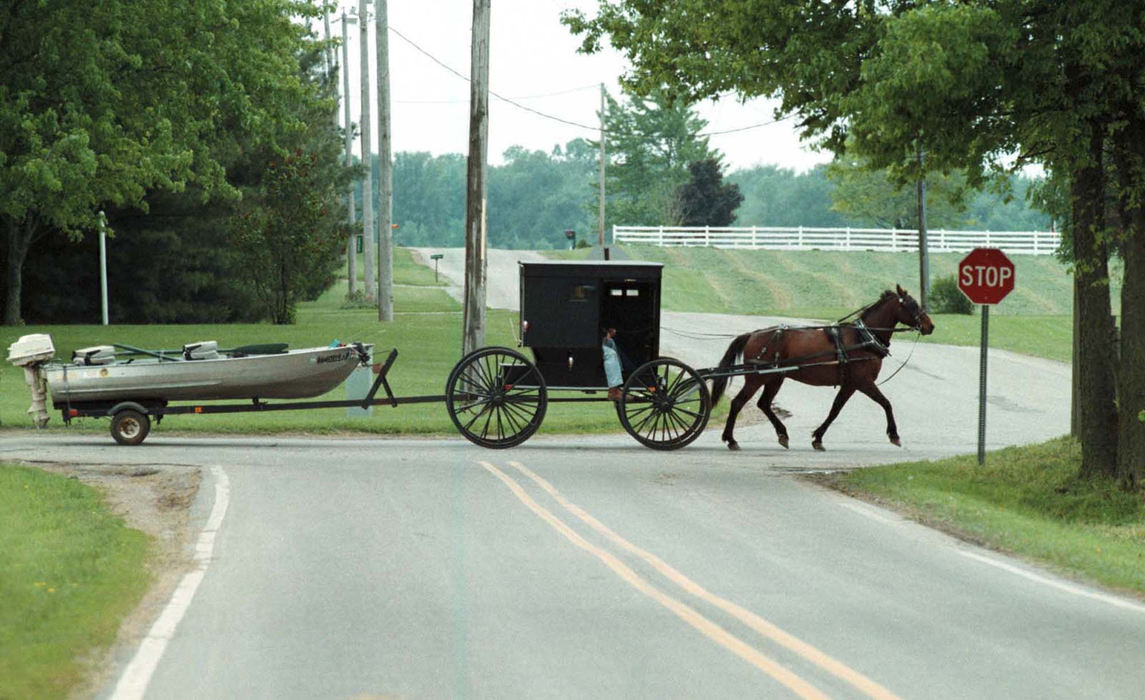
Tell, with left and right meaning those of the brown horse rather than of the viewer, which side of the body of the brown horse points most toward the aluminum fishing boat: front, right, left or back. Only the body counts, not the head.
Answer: back

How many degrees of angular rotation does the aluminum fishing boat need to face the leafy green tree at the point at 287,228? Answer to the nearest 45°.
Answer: approximately 90° to its left

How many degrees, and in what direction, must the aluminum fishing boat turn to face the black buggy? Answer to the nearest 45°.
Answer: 0° — it already faces it

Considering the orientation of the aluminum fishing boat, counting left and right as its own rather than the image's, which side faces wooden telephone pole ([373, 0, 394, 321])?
left

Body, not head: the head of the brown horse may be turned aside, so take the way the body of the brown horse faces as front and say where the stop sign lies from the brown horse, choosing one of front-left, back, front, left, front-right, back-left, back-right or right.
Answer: front-right

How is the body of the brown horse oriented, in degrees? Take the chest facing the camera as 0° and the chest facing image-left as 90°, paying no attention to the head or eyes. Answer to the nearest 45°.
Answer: approximately 270°

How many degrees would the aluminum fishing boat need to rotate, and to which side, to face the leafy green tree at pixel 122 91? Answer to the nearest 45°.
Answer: approximately 90° to its left

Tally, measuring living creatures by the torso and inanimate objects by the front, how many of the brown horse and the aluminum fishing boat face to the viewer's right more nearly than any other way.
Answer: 2

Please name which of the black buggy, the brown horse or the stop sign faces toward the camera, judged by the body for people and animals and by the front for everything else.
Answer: the stop sign

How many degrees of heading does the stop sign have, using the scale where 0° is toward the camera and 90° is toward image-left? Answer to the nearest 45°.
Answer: approximately 0°

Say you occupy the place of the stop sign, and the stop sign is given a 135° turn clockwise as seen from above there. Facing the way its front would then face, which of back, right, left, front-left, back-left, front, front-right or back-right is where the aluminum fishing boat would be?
front-left

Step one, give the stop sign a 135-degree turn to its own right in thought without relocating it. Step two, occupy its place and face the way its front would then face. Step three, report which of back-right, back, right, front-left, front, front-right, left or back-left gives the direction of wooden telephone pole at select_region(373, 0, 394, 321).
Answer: front

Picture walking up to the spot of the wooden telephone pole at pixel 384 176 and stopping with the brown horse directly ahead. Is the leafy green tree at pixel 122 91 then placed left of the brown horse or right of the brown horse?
right

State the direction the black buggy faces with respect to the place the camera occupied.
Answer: facing to the right of the viewer
